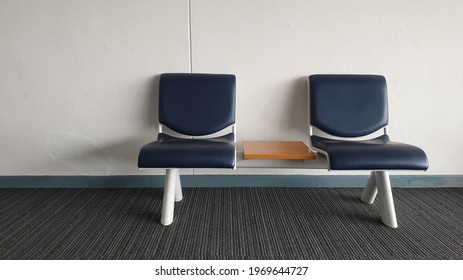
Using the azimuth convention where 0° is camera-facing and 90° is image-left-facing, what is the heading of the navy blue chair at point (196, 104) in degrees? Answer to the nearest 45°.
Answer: approximately 0°

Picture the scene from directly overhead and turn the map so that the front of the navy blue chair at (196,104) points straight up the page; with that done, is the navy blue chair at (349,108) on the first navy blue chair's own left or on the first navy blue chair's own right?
on the first navy blue chair's own left
